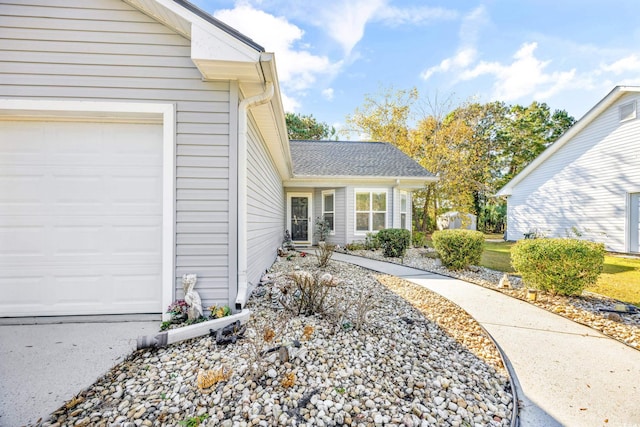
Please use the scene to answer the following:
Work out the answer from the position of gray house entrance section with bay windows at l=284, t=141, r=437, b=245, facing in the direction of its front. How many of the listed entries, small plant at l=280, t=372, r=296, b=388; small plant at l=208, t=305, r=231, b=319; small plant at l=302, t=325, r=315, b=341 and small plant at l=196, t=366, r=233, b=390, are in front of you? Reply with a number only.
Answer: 4

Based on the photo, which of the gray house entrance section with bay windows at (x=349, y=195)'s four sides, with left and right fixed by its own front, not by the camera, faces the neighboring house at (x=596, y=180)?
left

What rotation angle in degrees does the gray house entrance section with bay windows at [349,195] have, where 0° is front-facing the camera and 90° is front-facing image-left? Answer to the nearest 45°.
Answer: approximately 0°

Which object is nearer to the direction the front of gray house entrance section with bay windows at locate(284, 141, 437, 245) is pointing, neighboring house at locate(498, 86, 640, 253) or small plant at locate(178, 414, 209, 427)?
the small plant

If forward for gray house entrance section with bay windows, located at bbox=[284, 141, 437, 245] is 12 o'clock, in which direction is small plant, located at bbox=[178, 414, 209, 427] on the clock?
The small plant is roughly at 12 o'clock from the gray house entrance section with bay windows.

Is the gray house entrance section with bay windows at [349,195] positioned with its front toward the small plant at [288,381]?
yes

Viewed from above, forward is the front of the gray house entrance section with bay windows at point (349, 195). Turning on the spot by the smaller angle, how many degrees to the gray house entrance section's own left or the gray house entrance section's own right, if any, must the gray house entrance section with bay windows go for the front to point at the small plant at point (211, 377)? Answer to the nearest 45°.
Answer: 0° — it already faces it

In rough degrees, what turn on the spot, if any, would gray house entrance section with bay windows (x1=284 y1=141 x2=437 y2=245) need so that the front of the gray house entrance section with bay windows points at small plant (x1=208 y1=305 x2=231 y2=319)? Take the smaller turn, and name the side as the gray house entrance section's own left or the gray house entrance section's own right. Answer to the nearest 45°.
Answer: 0° — it already faces it
